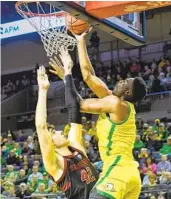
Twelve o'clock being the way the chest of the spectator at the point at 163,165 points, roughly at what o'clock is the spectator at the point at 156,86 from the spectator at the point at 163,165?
the spectator at the point at 156,86 is roughly at 6 o'clock from the spectator at the point at 163,165.

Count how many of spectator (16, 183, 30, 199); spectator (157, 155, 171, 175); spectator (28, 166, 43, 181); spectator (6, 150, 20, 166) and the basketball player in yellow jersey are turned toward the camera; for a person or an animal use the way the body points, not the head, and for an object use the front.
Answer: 4

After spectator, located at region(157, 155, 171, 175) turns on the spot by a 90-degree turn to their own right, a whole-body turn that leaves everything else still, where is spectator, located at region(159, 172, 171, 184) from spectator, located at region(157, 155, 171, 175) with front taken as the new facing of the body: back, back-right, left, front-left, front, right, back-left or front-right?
left

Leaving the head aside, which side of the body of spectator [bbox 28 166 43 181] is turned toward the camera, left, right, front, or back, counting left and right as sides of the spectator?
front

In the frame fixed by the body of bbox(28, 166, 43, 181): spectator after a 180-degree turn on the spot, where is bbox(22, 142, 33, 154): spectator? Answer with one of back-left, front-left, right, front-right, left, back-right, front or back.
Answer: front

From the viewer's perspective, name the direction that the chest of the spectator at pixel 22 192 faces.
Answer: toward the camera

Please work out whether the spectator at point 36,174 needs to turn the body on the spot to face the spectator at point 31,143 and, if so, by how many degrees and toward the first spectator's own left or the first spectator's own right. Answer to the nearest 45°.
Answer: approximately 180°

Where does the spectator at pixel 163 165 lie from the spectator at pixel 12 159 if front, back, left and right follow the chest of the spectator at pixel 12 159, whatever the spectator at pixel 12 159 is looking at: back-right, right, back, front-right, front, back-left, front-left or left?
front-left

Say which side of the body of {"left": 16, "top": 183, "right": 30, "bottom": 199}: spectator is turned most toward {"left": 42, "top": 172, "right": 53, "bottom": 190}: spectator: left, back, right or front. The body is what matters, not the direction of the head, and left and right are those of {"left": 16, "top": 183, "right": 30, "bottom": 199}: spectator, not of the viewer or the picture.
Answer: left

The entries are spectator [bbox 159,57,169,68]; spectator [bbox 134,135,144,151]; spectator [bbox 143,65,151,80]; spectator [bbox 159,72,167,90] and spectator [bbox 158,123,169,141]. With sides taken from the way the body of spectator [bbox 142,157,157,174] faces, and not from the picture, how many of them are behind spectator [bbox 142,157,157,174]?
5

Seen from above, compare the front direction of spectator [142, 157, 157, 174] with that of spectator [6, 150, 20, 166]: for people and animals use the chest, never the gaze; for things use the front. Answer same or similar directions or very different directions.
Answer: same or similar directions
